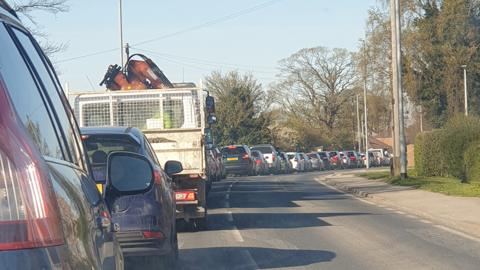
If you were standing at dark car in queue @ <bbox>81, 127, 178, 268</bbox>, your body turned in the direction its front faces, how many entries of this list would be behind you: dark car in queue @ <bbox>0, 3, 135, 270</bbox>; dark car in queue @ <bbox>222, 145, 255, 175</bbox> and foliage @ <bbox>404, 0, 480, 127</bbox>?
1

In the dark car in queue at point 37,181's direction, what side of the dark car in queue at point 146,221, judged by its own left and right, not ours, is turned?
back

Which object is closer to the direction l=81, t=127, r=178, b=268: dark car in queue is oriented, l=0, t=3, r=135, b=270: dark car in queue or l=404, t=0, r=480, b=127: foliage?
the foliage

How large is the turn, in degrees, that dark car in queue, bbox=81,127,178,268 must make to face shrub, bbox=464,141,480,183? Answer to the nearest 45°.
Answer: approximately 45° to its right

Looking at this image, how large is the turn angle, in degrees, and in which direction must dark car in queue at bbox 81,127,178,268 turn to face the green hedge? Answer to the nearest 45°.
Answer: approximately 45° to its right

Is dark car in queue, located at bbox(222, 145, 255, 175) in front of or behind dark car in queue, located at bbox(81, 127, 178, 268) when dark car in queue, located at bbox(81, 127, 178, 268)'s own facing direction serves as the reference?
in front

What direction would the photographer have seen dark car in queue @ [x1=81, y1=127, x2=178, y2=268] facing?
facing away from the viewer

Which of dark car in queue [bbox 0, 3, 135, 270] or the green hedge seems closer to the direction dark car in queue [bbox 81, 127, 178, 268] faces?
the green hedge
